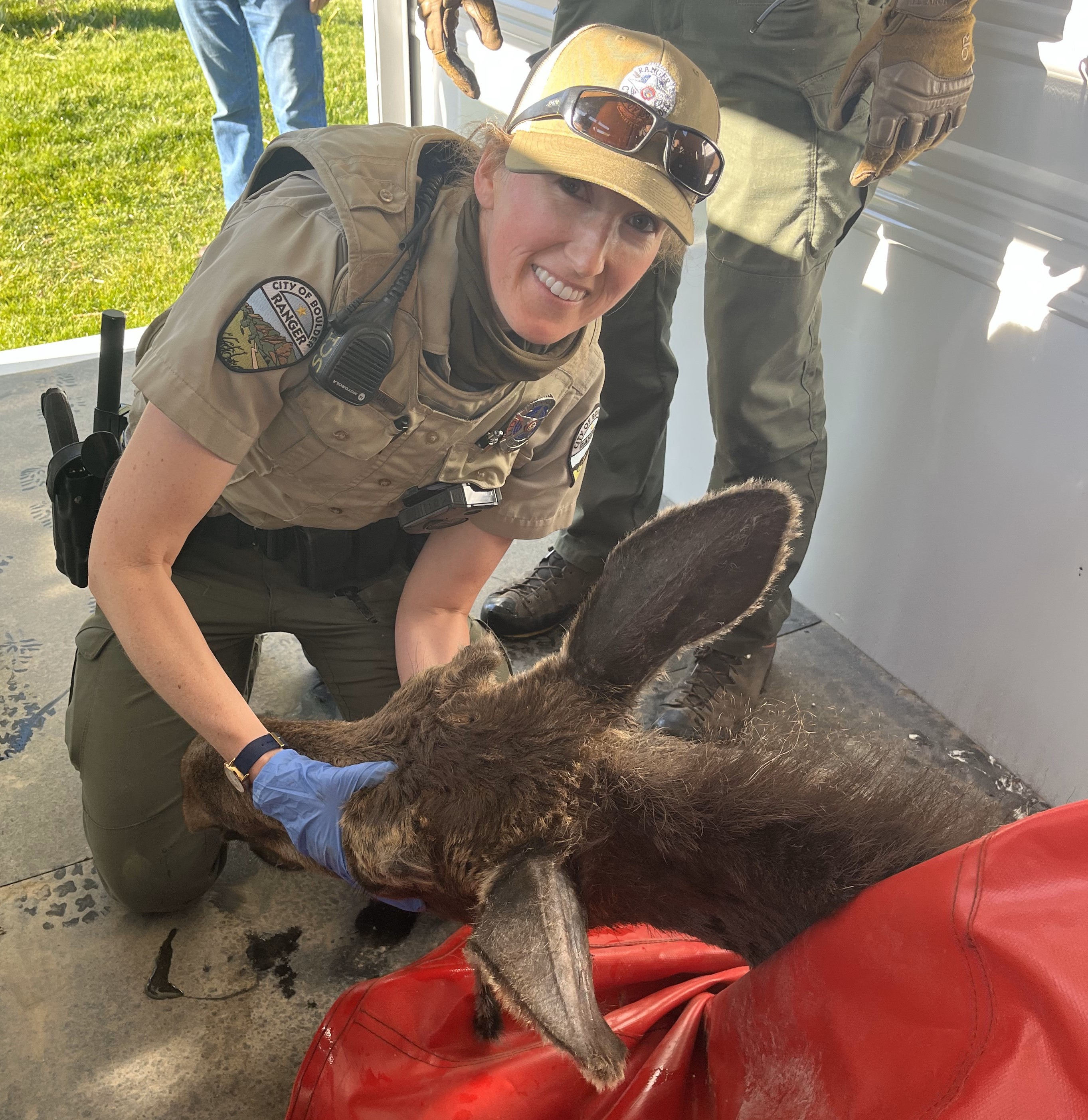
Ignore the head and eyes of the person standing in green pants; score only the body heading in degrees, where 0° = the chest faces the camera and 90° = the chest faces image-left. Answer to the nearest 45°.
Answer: approximately 45°

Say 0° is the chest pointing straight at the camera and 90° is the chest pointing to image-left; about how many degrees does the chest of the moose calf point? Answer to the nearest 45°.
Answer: approximately 90°

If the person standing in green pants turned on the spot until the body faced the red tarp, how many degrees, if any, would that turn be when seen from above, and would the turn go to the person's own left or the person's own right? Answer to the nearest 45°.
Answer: approximately 45° to the person's own left

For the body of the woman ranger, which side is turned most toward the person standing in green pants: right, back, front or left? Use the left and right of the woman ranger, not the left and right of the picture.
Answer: left

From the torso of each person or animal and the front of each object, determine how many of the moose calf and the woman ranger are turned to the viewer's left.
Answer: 1

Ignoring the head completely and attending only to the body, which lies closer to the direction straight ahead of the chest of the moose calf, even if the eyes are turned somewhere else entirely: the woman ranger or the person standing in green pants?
the woman ranger

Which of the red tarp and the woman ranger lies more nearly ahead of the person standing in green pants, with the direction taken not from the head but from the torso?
the woman ranger
